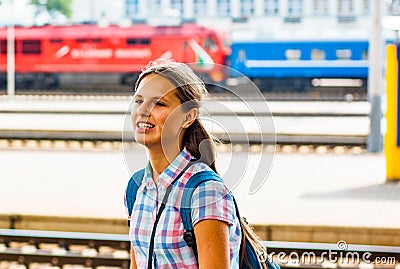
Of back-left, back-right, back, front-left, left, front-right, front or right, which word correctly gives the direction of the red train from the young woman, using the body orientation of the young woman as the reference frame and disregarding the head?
back-right

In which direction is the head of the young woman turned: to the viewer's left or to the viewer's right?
to the viewer's left

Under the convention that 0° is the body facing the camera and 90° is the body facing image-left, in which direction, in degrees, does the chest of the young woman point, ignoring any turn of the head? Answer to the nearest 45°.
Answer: approximately 45°

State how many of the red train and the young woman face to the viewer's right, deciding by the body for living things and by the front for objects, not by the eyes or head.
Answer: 1

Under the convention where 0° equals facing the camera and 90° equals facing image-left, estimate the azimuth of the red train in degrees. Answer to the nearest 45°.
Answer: approximately 270°

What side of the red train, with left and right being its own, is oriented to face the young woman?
right

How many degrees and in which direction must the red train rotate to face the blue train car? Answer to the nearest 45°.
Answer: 0° — it already faces it

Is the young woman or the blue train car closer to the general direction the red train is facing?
the blue train car
